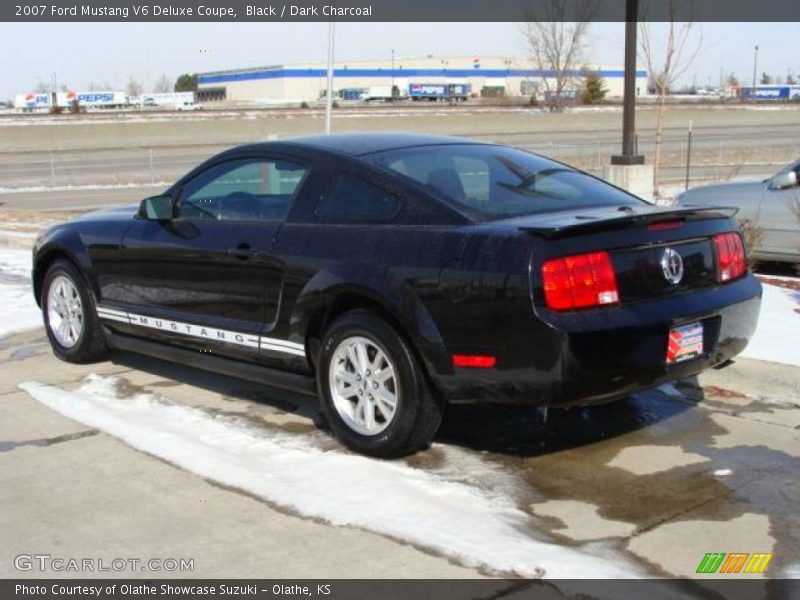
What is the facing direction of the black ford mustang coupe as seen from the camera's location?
facing away from the viewer and to the left of the viewer

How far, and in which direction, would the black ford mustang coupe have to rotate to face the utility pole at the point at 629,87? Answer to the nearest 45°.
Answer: approximately 45° to its right
